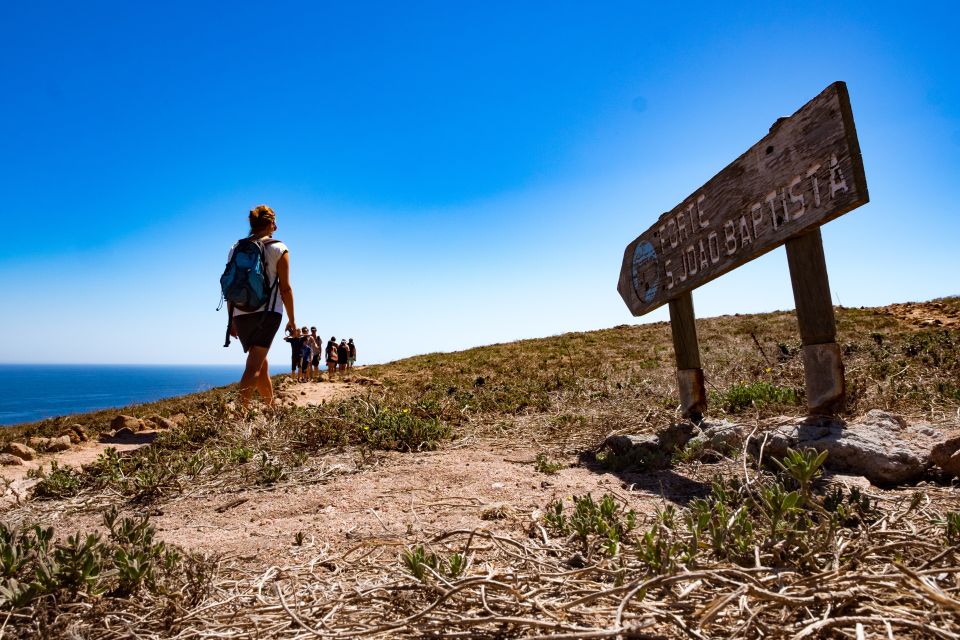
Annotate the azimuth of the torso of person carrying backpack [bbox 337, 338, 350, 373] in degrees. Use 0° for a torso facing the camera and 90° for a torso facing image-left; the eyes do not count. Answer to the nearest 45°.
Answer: approximately 180°

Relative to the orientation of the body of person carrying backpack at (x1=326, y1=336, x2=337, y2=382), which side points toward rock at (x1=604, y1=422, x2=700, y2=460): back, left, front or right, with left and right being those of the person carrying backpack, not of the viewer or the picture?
back

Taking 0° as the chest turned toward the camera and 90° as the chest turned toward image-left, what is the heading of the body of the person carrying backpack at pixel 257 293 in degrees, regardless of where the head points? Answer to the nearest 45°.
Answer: approximately 225°

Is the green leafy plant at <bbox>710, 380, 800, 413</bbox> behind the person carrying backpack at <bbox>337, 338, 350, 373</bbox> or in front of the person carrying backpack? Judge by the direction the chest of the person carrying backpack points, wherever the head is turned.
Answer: behind

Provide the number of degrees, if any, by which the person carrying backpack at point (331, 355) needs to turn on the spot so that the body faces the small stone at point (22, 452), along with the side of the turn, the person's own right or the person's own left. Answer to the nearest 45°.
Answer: approximately 180°

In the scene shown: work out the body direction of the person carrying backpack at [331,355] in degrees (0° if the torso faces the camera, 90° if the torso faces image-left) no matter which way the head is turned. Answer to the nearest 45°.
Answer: approximately 180°

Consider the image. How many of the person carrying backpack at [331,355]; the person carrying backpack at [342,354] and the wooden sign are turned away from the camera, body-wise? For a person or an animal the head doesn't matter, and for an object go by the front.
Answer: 2

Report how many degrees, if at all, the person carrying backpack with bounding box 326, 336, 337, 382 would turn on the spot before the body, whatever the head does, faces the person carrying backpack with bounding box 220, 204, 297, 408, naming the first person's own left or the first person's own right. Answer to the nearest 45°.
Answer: approximately 180°

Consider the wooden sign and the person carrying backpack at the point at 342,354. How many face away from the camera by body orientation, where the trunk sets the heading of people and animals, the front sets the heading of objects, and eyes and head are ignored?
1

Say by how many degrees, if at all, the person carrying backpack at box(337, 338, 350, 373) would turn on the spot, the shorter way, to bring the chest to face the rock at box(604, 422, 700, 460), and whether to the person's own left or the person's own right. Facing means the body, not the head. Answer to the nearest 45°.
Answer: approximately 180°
